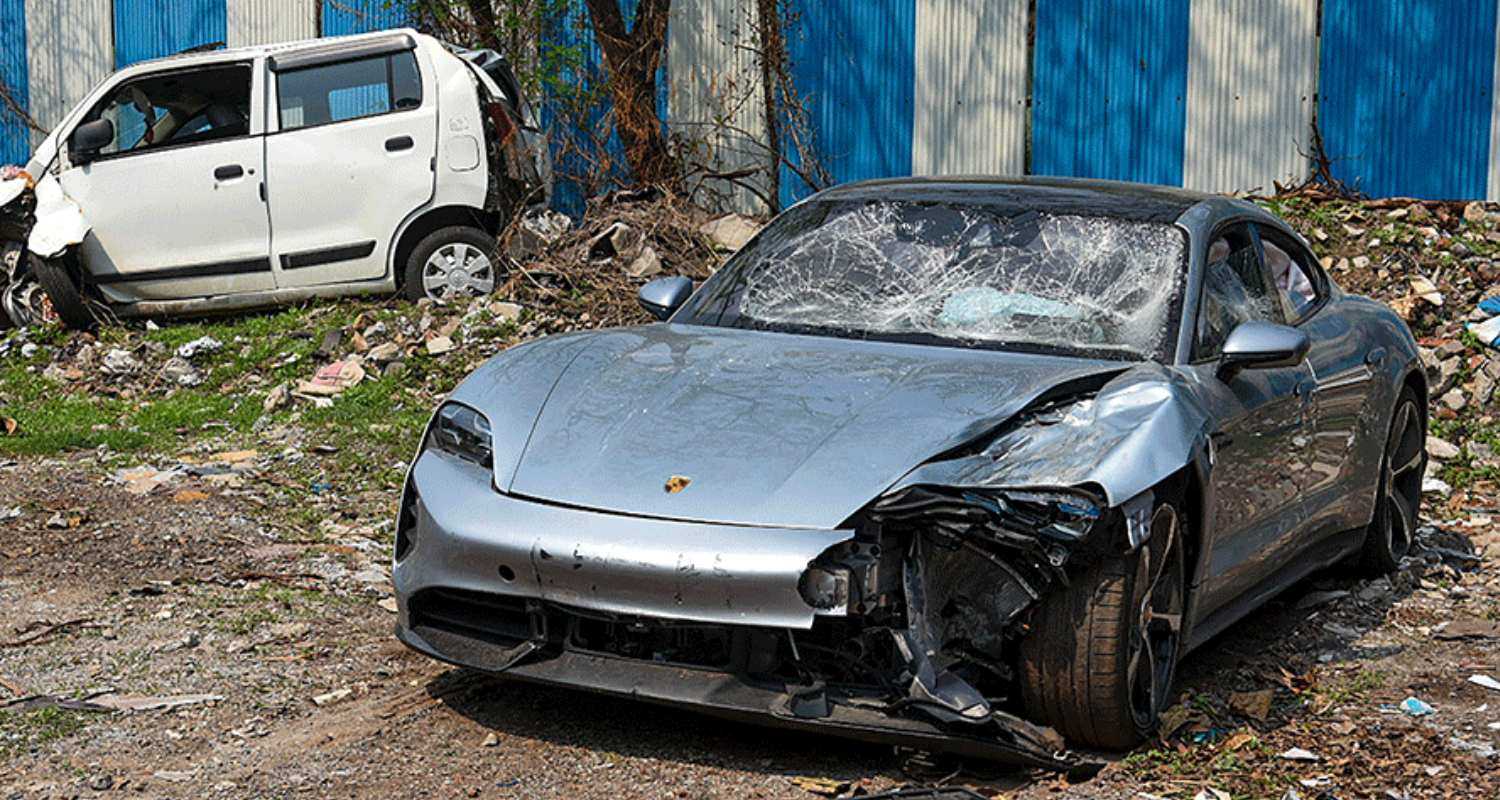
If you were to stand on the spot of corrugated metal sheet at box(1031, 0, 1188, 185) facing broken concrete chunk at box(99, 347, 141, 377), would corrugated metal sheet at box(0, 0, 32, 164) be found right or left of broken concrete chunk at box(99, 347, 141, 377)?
right

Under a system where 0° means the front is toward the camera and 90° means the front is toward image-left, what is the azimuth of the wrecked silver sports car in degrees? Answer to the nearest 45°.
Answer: approximately 45°

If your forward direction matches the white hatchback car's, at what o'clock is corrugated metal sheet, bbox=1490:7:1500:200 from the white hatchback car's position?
The corrugated metal sheet is roughly at 6 o'clock from the white hatchback car.

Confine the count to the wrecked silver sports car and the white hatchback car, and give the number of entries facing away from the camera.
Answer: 0

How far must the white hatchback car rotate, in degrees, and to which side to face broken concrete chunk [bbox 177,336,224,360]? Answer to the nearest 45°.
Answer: approximately 45° to its left

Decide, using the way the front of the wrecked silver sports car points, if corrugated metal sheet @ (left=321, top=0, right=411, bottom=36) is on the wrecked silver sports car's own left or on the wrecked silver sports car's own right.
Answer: on the wrecked silver sports car's own right

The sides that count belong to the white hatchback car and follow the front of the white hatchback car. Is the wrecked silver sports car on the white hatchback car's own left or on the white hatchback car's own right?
on the white hatchback car's own left

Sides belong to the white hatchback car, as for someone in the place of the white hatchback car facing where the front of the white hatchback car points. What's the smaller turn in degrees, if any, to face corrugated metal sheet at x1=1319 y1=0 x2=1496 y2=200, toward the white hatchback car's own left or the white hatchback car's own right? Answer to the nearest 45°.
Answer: approximately 180°

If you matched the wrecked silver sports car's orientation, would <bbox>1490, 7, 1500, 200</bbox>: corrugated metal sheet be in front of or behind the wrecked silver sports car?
behind

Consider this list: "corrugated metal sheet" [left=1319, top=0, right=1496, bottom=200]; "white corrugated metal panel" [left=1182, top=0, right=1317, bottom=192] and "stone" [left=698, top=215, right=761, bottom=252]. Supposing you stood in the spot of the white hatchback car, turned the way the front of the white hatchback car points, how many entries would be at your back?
3

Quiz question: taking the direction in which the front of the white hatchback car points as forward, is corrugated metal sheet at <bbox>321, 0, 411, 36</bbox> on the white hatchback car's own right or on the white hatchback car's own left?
on the white hatchback car's own right

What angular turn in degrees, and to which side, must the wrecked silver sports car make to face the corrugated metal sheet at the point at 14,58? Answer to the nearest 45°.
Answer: approximately 90° to its right

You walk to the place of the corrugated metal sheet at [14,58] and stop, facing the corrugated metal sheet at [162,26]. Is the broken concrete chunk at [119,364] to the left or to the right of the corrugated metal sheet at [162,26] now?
right

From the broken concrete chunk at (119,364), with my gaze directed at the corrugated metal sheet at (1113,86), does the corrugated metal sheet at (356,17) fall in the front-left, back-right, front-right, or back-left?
front-left

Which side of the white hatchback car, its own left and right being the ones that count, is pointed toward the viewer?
left

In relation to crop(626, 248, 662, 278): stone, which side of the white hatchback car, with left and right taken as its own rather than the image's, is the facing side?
back

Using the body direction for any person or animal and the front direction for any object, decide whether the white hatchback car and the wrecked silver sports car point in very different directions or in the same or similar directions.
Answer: same or similar directions

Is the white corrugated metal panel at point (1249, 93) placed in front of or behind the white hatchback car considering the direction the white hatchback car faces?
behind

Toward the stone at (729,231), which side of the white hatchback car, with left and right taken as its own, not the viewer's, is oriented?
back

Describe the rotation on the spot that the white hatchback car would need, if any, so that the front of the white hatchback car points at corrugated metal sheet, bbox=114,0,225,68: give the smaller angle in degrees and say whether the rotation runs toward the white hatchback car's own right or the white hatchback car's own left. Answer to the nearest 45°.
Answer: approximately 90° to the white hatchback car's own right

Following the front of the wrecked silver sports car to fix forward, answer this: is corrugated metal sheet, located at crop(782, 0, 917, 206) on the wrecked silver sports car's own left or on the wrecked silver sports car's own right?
on the wrecked silver sports car's own right

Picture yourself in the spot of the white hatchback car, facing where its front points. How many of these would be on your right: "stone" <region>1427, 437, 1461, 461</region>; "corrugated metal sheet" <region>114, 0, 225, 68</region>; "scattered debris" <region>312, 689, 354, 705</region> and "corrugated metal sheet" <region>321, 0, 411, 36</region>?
2
